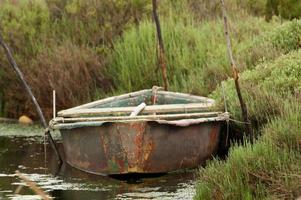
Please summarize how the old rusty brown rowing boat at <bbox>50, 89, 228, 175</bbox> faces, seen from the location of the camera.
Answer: facing away from the viewer
